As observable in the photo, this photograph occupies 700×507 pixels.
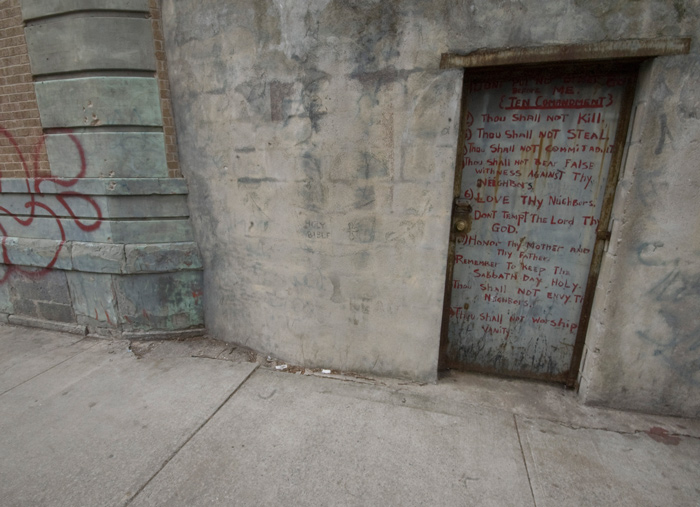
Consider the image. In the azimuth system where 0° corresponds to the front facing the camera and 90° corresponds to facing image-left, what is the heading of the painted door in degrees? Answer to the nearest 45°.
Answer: approximately 0°
